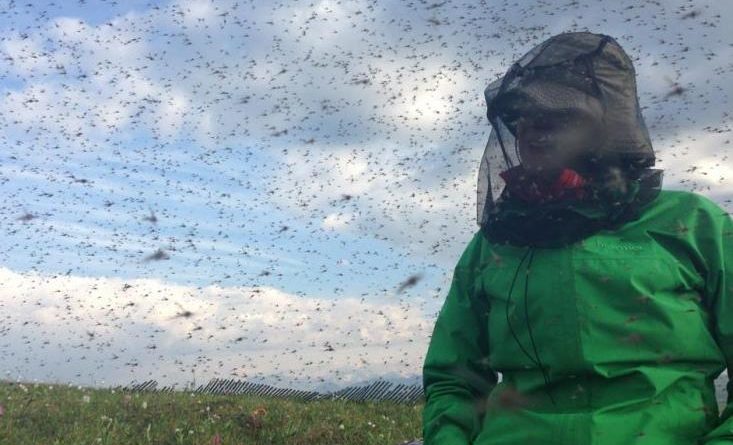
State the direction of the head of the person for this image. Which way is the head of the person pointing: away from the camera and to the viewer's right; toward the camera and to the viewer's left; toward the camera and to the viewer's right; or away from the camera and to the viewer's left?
toward the camera and to the viewer's left

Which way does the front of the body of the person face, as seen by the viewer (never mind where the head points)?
toward the camera
